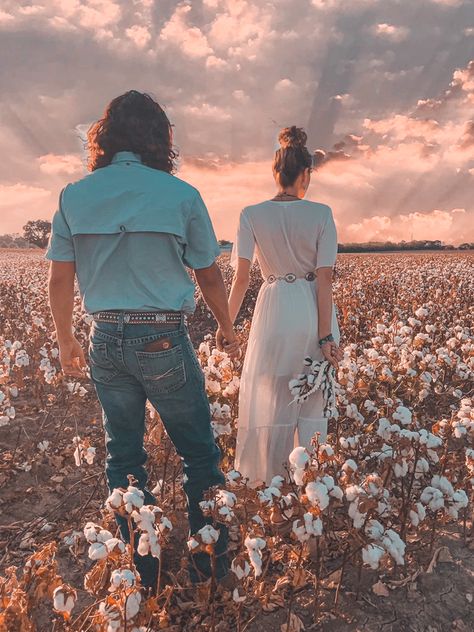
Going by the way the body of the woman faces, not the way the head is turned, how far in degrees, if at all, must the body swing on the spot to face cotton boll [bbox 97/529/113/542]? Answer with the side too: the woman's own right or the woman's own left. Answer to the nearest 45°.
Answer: approximately 135° to the woman's own left

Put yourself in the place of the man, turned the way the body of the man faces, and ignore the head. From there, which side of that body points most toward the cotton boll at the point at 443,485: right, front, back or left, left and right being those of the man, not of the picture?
right

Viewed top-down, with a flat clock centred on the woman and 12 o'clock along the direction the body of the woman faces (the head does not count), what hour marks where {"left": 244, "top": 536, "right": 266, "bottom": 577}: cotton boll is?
The cotton boll is roughly at 6 o'clock from the woman.

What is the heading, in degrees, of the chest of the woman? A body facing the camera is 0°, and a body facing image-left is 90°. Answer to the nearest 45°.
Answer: approximately 180°

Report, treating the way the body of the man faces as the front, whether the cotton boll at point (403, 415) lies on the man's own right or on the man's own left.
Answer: on the man's own right

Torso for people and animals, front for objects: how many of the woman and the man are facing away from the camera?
2

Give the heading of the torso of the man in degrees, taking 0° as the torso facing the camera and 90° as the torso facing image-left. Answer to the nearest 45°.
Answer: approximately 180°

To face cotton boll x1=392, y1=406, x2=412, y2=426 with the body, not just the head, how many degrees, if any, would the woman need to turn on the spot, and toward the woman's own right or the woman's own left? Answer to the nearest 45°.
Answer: approximately 90° to the woman's own right

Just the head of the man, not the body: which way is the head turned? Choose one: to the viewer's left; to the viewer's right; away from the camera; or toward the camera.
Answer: away from the camera

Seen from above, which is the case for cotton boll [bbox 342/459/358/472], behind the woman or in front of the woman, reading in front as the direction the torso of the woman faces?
behind
